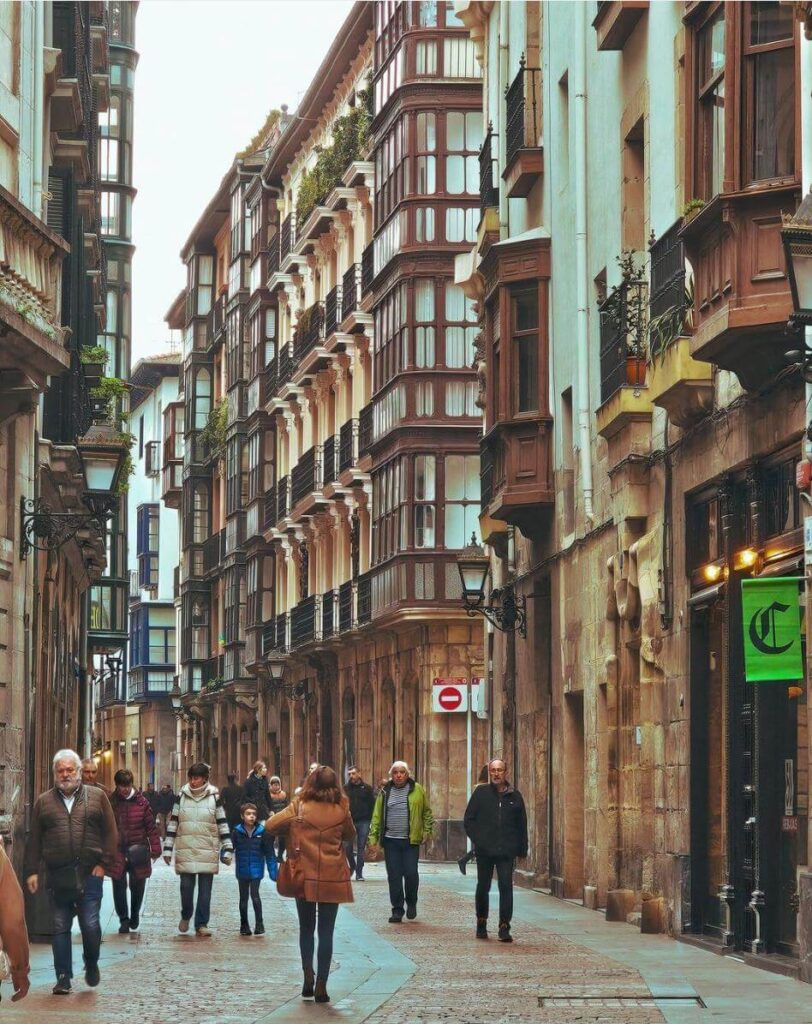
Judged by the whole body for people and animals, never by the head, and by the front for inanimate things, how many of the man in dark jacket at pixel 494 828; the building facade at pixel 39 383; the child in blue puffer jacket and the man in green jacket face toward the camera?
3

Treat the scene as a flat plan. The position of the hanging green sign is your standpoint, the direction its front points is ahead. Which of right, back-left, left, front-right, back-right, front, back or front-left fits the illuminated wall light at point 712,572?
back

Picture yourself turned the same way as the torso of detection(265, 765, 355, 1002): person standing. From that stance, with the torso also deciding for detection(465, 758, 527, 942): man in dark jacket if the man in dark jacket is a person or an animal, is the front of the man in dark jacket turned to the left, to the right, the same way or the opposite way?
the opposite way

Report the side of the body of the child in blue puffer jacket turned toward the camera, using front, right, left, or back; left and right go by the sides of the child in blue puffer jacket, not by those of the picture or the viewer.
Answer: front

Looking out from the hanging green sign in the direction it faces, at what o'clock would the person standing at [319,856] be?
The person standing is roughly at 2 o'clock from the hanging green sign.

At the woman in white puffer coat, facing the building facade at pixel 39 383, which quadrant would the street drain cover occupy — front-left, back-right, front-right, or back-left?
back-left

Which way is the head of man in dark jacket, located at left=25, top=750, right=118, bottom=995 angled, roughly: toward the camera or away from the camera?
toward the camera

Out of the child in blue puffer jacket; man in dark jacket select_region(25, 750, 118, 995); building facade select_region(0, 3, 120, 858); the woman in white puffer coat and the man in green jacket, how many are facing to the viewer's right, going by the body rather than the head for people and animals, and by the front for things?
1

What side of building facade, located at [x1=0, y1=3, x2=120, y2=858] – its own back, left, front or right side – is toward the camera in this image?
right

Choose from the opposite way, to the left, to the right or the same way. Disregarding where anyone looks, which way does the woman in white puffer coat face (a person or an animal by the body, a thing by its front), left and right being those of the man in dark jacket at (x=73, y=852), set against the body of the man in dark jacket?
the same way

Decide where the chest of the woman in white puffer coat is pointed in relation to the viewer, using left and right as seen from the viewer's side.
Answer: facing the viewer

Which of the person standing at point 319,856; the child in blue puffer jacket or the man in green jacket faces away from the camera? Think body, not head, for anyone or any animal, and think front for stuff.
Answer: the person standing

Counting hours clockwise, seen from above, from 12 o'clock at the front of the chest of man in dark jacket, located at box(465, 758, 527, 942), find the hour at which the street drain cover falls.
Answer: The street drain cover is roughly at 12 o'clock from the man in dark jacket.

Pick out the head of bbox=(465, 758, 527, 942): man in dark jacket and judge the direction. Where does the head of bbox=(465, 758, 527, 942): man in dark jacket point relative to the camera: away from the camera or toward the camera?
toward the camera

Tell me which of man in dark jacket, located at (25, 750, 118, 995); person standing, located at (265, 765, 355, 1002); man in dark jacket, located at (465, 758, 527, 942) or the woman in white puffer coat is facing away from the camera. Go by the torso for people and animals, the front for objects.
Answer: the person standing

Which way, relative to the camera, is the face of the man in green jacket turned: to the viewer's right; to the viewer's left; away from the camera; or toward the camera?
toward the camera

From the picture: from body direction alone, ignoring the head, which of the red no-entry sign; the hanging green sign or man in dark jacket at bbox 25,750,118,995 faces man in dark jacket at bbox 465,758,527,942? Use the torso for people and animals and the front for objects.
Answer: the red no-entry sign

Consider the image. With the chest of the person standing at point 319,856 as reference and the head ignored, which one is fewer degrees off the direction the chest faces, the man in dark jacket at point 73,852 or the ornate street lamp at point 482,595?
the ornate street lamp

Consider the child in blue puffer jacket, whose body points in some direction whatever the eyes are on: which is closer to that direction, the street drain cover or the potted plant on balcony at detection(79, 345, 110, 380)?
the street drain cover
